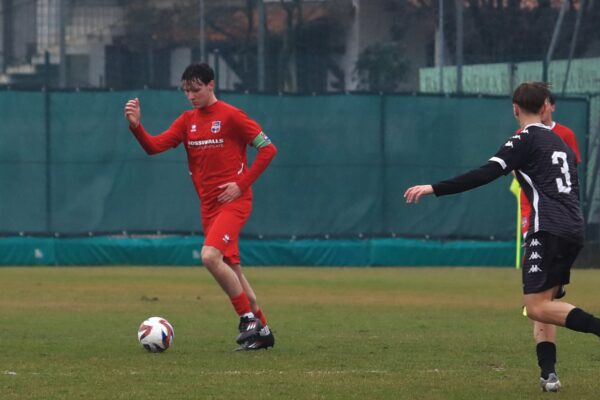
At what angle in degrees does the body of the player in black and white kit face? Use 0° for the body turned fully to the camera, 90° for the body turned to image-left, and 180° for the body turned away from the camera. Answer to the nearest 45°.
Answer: approximately 135°

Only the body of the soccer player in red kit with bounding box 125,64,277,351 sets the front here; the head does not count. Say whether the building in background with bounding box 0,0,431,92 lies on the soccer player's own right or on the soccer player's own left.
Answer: on the soccer player's own right

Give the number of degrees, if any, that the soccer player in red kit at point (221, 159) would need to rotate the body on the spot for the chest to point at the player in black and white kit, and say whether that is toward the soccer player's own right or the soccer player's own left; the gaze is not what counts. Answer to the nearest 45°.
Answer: approximately 90° to the soccer player's own left

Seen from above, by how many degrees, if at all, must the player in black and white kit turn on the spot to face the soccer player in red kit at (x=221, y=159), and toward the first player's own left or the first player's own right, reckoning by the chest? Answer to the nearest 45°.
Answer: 0° — they already face them

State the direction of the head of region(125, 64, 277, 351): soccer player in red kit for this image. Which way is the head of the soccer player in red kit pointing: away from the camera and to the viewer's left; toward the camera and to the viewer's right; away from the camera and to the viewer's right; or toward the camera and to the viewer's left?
toward the camera and to the viewer's left

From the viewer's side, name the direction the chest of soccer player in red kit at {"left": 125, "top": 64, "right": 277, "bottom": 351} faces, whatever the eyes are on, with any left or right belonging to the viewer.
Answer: facing the viewer and to the left of the viewer

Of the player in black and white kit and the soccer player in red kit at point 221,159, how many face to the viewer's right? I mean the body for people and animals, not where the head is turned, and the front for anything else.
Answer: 0

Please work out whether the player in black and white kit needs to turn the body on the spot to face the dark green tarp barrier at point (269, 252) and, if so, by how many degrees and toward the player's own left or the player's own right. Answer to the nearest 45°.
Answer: approximately 45° to the player's own right

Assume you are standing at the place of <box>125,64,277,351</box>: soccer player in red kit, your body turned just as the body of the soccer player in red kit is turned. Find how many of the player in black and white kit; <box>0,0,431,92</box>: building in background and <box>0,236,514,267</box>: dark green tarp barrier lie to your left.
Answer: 1

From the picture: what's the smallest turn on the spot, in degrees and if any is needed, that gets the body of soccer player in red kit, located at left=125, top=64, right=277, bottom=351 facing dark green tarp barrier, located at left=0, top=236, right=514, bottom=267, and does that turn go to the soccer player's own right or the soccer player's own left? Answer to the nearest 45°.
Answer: approximately 135° to the soccer player's own right

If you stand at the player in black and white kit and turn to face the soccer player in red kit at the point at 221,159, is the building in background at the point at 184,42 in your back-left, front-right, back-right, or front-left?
front-right

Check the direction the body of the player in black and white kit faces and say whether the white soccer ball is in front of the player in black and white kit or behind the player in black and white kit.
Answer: in front
